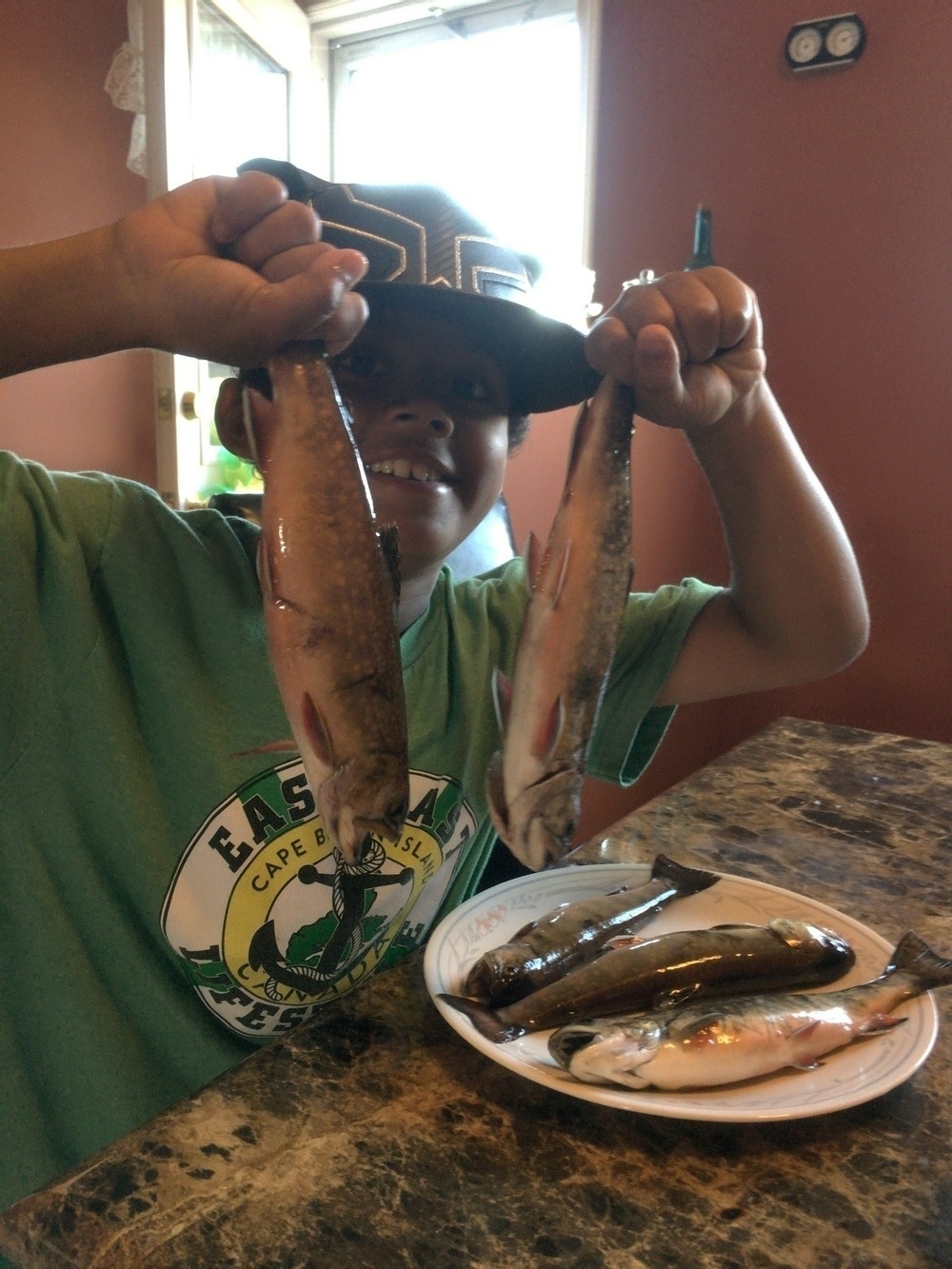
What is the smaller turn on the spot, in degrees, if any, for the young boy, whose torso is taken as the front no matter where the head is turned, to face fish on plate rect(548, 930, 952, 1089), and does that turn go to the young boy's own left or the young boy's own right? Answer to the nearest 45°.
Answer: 0° — they already face it

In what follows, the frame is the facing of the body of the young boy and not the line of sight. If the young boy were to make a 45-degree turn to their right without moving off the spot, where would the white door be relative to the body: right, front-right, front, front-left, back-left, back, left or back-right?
back

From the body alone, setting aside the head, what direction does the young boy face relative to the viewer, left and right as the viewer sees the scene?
facing the viewer and to the right of the viewer

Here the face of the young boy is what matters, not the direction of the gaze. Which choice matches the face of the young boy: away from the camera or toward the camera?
toward the camera
